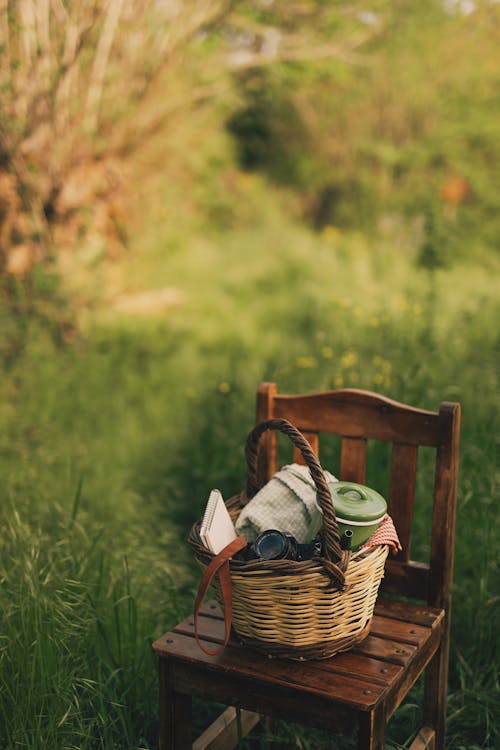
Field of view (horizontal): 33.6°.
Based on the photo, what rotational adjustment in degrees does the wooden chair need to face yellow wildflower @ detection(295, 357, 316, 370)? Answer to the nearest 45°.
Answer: approximately 135° to its right

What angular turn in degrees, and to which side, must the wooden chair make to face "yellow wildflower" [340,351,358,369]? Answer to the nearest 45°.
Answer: approximately 135° to its right

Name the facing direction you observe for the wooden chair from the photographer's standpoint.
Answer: facing the viewer and to the left of the viewer
